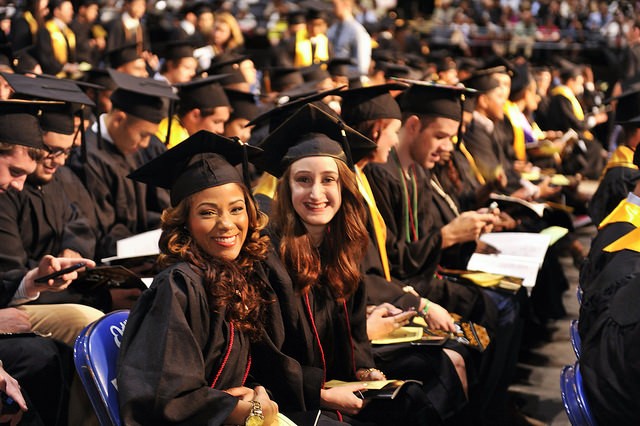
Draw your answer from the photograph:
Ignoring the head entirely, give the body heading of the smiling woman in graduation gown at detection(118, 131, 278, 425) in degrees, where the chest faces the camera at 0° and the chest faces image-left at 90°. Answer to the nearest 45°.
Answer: approximately 315°

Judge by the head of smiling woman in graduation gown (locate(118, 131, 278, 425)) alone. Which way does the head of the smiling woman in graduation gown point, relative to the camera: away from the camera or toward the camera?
toward the camera
